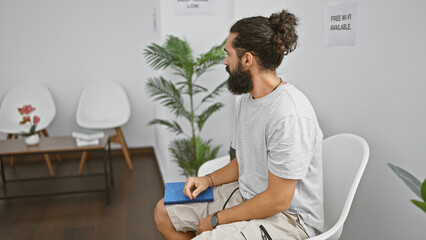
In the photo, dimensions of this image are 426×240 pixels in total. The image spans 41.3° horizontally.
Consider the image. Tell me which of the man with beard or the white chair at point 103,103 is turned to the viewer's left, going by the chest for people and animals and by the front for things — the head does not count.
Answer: the man with beard

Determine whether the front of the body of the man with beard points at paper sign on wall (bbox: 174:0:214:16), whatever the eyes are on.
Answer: no

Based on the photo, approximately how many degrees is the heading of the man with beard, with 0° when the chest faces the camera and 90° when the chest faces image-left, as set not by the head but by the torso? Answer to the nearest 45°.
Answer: approximately 90°

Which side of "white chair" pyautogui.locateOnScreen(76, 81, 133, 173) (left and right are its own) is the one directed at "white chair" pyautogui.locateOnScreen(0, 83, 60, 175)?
right

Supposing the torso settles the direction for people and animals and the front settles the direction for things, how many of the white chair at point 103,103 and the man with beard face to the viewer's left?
1

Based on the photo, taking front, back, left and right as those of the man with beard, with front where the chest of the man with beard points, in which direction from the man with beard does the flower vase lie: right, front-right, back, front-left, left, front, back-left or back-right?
front-right

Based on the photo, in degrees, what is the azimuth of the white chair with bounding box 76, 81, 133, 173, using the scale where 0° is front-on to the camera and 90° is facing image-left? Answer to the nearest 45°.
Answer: approximately 0°

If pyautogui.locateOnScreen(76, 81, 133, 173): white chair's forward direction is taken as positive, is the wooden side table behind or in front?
in front

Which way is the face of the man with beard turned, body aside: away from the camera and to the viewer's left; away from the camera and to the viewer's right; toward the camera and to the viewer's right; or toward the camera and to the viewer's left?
away from the camera and to the viewer's left

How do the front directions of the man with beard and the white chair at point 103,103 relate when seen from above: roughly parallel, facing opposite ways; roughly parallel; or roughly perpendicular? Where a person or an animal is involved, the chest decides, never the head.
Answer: roughly perpendicular

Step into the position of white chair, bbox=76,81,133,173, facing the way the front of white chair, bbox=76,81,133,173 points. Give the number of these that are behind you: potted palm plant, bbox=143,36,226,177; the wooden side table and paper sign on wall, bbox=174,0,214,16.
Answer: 0

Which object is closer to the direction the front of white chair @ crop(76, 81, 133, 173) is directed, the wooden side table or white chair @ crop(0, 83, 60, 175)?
the wooden side table
